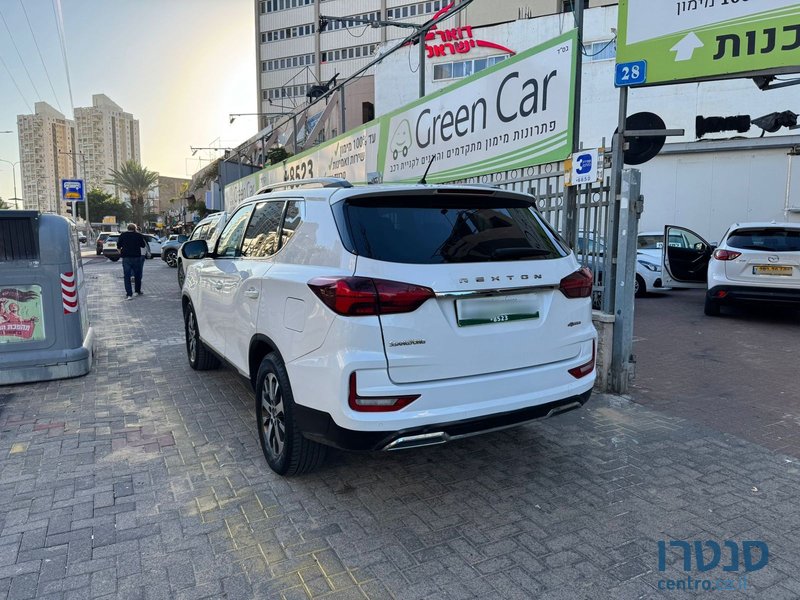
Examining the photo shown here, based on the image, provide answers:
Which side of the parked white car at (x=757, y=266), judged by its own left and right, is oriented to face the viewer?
back

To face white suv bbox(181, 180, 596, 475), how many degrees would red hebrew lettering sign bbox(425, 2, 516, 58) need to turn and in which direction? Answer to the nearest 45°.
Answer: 0° — it already faces it

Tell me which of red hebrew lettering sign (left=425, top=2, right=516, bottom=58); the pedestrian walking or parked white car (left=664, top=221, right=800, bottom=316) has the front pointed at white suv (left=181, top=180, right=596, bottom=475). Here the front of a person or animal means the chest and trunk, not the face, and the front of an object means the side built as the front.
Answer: the red hebrew lettering sign

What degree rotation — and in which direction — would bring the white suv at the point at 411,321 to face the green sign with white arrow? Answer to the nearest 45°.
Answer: approximately 90° to its right

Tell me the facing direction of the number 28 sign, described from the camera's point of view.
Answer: facing the viewer

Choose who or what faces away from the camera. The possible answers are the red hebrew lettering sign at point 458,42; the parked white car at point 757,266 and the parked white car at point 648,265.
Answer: the parked white car at point 757,266

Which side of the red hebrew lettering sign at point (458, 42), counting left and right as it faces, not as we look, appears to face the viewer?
front

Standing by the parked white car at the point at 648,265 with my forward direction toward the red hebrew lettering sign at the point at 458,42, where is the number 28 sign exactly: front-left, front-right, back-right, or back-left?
back-left

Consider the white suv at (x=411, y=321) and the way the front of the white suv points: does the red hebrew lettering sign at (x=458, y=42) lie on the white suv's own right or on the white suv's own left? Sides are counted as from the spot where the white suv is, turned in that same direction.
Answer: on the white suv's own right

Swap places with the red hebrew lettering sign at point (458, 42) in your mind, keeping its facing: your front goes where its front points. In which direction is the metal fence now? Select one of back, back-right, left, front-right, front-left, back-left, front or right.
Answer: front

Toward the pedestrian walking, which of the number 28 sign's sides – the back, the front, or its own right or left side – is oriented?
right

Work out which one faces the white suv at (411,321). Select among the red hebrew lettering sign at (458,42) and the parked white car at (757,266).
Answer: the red hebrew lettering sign

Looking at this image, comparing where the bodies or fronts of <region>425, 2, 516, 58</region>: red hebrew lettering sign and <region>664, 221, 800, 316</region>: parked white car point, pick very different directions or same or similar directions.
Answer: very different directions

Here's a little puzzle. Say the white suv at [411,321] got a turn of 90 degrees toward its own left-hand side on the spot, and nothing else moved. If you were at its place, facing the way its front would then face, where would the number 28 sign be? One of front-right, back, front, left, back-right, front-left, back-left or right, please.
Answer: back
